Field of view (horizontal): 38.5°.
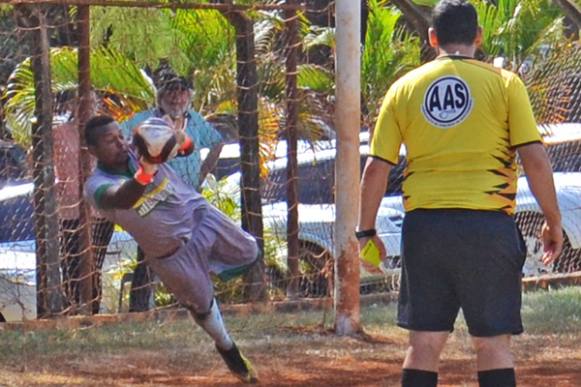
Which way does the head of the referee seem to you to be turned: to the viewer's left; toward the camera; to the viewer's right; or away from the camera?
away from the camera

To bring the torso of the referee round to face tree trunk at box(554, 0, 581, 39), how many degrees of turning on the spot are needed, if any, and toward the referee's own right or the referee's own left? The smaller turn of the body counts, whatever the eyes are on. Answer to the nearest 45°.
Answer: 0° — they already face it

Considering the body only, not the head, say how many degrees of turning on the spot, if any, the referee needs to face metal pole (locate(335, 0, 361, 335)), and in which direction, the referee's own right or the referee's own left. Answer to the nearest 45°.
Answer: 0° — they already face it

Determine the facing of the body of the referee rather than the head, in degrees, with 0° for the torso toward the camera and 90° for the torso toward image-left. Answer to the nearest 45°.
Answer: approximately 180°

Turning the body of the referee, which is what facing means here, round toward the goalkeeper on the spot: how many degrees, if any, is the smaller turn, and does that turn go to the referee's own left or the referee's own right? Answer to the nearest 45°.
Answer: approximately 45° to the referee's own left

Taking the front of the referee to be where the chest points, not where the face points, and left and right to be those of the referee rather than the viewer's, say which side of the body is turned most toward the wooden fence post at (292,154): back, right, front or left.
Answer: front

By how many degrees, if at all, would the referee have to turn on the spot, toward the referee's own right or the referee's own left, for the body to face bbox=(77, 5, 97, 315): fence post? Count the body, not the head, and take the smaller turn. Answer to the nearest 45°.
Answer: approximately 45° to the referee's own left

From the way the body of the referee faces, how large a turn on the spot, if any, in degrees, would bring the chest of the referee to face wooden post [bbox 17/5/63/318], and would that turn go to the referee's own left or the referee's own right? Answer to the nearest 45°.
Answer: approximately 45° to the referee's own left
